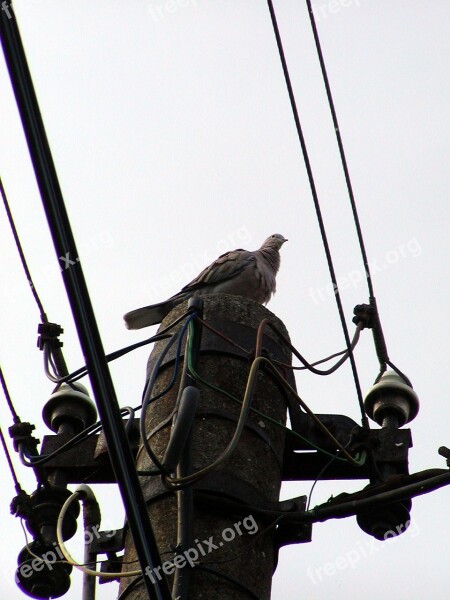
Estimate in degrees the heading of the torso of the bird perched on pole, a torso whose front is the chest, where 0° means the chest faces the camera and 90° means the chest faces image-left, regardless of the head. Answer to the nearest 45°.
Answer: approximately 270°

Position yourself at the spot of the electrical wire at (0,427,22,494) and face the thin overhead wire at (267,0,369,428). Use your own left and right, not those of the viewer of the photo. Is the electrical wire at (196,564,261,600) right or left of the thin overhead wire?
right

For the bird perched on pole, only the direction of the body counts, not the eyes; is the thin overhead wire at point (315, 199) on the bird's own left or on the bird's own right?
on the bird's own right

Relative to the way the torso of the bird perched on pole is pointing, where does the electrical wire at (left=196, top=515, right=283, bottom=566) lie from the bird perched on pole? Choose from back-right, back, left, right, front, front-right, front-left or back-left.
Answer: right
